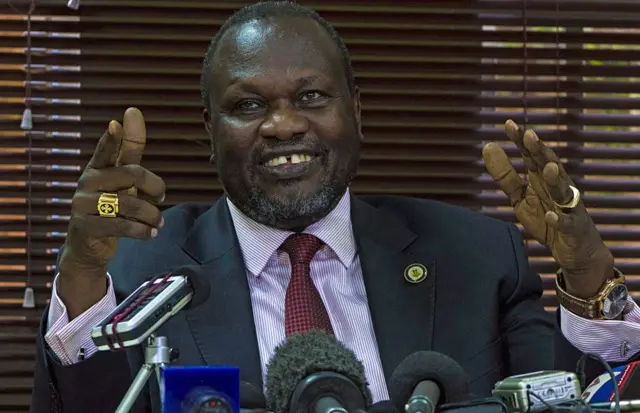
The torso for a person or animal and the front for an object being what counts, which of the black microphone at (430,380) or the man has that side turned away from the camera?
the black microphone

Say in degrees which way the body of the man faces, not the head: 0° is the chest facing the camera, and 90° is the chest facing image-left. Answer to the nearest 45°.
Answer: approximately 0°

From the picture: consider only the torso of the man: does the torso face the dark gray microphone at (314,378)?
yes

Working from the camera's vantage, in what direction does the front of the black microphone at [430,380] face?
facing away from the viewer

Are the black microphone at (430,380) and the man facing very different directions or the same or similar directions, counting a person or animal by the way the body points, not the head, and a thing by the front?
very different directions

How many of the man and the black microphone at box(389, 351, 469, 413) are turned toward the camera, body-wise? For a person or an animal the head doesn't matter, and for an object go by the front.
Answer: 1
